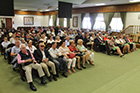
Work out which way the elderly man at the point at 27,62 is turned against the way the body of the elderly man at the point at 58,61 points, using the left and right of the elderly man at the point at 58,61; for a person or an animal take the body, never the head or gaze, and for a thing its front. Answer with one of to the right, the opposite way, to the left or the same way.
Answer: the same way

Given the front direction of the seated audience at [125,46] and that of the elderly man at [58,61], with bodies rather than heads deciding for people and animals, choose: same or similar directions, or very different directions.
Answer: same or similar directions

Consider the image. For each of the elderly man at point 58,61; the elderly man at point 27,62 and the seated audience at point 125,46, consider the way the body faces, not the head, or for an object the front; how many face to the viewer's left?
0

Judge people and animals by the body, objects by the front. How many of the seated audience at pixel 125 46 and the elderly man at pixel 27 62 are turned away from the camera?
0
